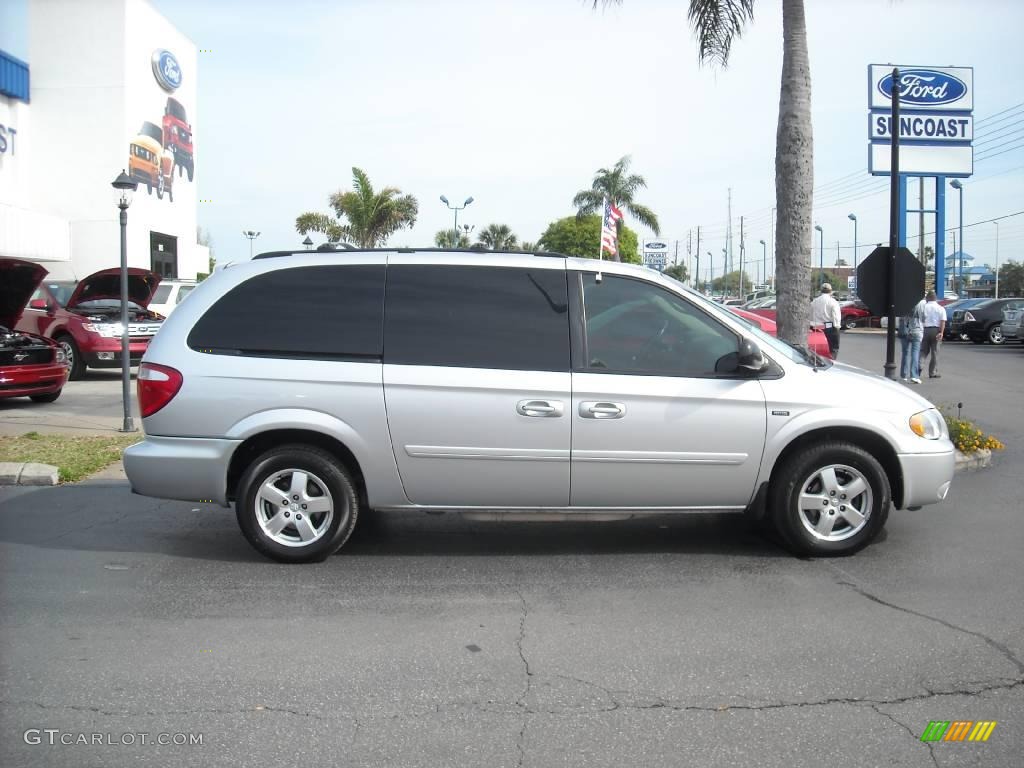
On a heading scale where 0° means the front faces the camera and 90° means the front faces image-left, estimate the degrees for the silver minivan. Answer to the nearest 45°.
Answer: approximately 270°

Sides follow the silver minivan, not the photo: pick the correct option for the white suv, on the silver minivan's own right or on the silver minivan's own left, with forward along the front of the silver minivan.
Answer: on the silver minivan's own left

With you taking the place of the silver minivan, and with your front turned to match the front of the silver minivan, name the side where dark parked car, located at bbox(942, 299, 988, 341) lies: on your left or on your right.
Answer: on your left

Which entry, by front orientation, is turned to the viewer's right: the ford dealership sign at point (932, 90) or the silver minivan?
the silver minivan

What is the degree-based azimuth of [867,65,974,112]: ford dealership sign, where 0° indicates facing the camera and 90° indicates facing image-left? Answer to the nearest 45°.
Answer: approximately 0°

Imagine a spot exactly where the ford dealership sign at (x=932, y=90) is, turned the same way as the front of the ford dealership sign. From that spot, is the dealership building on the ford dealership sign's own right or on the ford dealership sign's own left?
on the ford dealership sign's own right

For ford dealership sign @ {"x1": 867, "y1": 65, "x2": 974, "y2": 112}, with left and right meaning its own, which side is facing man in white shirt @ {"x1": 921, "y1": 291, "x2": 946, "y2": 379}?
front

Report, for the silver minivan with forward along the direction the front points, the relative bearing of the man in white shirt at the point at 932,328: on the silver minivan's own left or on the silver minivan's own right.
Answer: on the silver minivan's own left

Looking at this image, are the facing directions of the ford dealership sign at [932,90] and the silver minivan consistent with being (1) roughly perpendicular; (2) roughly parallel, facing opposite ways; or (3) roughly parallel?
roughly perpendicular

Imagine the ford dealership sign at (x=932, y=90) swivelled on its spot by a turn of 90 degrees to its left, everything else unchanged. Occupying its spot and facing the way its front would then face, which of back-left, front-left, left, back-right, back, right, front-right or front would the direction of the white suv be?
back-right

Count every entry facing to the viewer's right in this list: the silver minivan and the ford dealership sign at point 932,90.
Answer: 1
